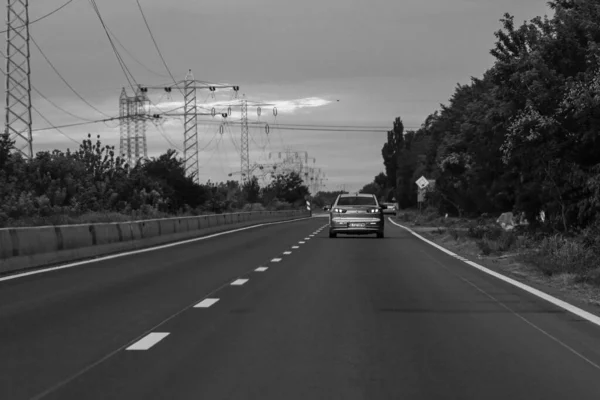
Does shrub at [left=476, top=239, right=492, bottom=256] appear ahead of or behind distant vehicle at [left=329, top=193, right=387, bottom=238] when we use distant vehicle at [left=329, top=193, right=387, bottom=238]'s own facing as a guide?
behind

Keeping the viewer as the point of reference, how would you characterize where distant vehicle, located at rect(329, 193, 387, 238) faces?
facing away from the viewer
